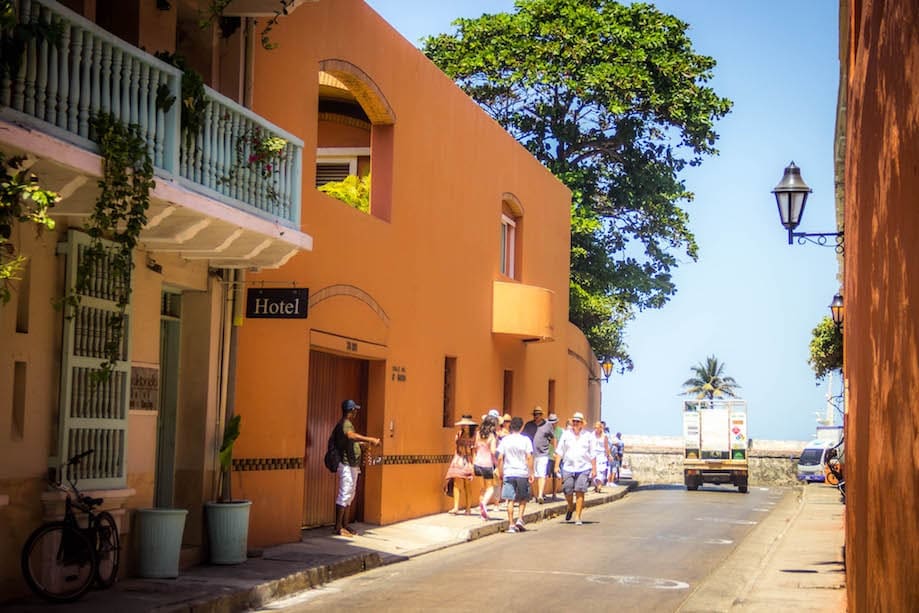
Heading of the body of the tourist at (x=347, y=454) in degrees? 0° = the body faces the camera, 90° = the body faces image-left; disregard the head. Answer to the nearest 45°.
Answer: approximately 270°

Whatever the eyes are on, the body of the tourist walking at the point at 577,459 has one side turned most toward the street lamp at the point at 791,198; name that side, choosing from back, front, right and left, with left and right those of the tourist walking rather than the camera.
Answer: front

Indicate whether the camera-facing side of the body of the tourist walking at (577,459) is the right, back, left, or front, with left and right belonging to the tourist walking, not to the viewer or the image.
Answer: front

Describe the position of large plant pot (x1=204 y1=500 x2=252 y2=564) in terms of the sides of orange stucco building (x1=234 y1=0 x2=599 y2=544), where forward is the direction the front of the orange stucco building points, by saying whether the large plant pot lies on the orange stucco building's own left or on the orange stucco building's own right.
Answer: on the orange stucco building's own right

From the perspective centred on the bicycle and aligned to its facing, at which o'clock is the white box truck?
The white box truck is roughly at 6 o'clock from the bicycle.

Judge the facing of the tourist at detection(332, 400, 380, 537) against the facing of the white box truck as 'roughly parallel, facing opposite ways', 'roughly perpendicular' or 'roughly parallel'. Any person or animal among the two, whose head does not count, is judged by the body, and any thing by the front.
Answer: roughly perpendicular

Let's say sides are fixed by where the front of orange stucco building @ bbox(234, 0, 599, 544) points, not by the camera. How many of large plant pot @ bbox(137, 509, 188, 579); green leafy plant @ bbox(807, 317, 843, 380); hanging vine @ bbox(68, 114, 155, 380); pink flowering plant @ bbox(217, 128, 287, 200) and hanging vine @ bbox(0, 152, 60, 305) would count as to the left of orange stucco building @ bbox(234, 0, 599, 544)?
1

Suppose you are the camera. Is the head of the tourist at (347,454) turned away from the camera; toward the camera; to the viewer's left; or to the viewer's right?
to the viewer's right

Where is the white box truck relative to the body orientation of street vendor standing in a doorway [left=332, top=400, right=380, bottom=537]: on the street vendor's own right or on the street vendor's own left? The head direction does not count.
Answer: on the street vendor's own left

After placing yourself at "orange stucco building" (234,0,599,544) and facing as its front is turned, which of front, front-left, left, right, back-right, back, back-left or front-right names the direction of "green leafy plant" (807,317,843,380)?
left

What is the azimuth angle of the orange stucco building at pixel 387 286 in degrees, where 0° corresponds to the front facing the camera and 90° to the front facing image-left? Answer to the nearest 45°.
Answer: approximately 315°
